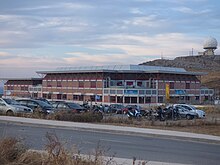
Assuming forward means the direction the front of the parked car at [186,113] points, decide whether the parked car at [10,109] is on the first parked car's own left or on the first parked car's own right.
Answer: on the first parked car's own right
